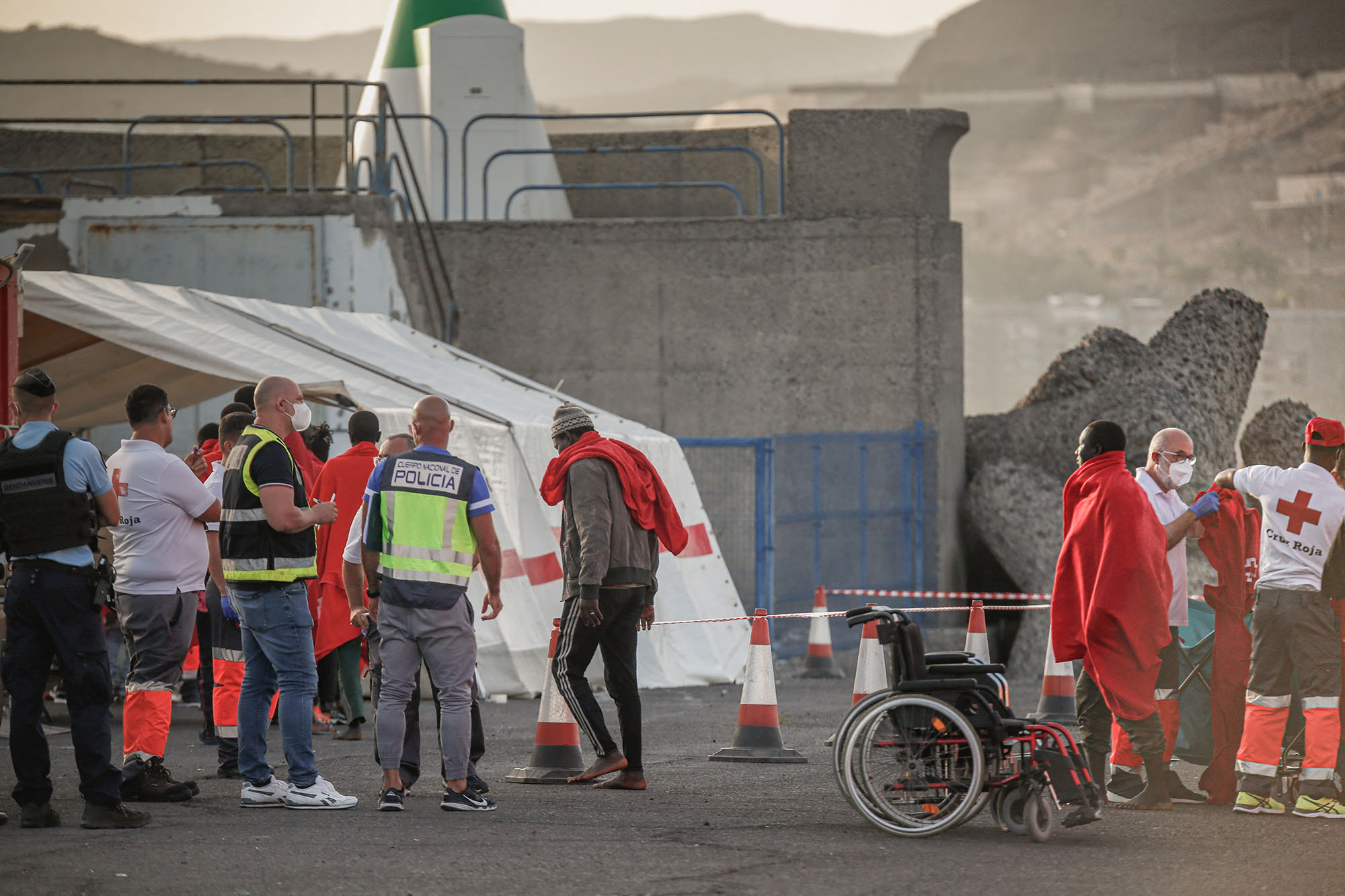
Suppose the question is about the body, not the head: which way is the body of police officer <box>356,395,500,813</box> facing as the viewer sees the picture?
away from the camera

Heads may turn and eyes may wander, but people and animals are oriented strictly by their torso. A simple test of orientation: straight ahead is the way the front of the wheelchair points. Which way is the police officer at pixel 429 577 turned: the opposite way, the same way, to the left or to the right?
to the left

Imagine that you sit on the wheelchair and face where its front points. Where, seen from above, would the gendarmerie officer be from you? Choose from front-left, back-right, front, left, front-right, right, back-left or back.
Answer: back

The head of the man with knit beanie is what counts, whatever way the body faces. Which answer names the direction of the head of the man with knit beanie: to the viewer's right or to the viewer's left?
to the viewer's left

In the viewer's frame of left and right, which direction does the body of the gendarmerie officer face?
facing away from the viewer and to the right of the viewer

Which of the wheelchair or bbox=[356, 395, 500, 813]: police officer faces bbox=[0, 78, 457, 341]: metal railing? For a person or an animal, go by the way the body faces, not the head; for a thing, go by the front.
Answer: the police officer

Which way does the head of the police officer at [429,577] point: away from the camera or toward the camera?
away from the camera

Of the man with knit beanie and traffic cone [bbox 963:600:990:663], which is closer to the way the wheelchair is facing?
the traffic cone

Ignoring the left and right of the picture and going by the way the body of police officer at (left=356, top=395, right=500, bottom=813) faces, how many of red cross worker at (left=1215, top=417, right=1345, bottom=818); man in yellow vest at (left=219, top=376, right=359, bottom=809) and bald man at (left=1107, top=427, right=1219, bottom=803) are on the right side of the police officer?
2

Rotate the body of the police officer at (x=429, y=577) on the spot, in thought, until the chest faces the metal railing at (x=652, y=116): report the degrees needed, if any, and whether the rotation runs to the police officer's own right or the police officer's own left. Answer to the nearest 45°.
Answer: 0° — they already face it

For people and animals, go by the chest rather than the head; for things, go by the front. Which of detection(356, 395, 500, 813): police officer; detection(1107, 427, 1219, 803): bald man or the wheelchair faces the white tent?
the police officer

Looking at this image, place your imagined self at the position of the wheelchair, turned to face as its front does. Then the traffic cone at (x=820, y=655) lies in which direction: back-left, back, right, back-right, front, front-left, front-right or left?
left

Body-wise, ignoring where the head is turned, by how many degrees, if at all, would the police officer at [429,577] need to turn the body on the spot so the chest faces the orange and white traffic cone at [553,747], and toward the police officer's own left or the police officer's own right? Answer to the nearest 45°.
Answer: approximately 45° to the police officer's own right

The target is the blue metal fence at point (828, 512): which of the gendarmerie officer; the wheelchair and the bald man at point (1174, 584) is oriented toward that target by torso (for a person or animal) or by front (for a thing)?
the gendarmerie officer

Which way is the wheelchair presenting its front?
to the viewer's right
